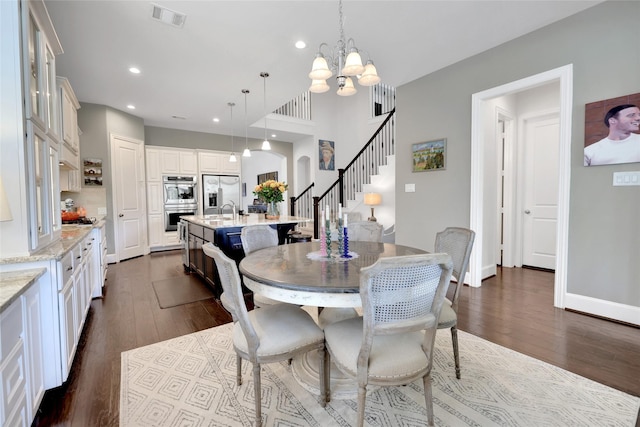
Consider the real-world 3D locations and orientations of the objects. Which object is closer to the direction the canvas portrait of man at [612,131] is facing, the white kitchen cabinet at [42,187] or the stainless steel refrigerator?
the white kitchen cabinet

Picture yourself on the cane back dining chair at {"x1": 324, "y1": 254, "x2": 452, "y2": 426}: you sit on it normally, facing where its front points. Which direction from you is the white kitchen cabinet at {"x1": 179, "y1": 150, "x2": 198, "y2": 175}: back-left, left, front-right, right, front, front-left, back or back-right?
front

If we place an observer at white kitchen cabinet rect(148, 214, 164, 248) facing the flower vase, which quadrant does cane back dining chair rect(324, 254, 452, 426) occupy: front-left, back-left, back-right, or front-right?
front-right

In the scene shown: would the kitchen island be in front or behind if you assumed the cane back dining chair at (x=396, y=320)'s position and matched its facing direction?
in front

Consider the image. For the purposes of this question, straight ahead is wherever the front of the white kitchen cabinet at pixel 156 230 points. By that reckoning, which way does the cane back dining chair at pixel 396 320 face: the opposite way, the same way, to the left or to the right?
the opposite way

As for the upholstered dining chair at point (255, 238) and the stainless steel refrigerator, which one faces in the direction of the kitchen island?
the stainless steel refrigerator

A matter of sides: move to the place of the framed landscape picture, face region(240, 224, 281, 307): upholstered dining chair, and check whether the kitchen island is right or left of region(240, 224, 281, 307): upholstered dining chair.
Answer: right

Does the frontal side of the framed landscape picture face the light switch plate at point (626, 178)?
no

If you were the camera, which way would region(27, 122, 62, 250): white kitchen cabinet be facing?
facing to the right of the viewer

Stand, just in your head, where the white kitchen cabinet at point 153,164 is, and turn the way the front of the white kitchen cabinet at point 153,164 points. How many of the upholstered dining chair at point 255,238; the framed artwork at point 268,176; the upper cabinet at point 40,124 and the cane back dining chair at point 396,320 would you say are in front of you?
3

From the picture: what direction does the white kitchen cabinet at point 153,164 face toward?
toward the camera

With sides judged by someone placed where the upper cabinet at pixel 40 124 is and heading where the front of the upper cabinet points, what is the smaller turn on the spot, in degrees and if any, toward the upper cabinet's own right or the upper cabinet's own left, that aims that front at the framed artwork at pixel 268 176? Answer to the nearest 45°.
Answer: approximately 45° to the upper cabinet's own left

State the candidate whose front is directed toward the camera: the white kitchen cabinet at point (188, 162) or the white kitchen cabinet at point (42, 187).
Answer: the white kitchen cabinet at point (188, 162)

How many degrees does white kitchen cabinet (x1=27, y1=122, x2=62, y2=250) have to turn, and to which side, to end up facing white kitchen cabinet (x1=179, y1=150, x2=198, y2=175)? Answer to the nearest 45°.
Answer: approximately 45° to its left

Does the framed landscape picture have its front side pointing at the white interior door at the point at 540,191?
no

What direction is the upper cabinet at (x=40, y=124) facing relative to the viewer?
to the viewer's right

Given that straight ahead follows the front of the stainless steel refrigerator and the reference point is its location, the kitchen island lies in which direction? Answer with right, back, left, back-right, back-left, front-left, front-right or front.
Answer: front

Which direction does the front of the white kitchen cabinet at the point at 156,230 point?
toward the camera

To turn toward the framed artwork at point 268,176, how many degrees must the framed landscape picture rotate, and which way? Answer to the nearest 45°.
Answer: approximately 90° to its right
